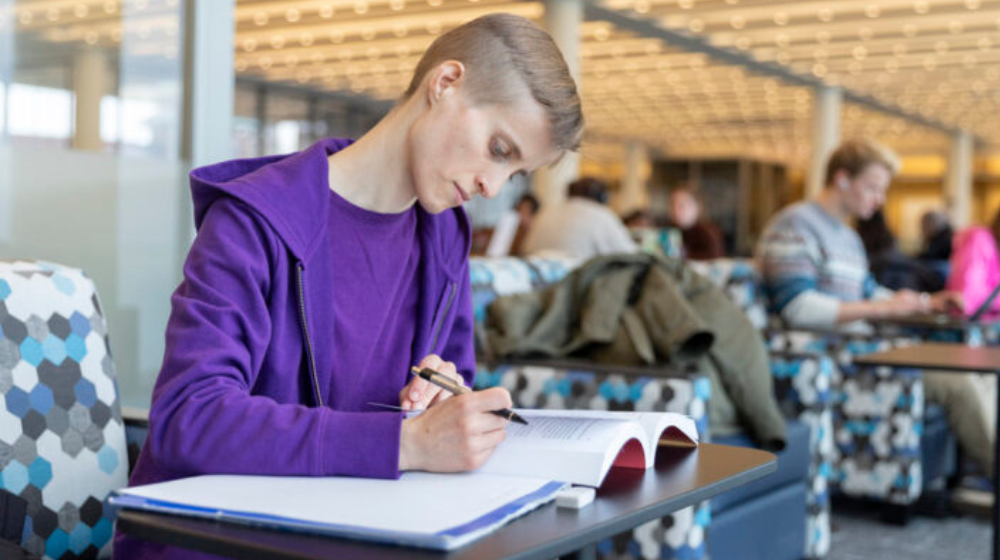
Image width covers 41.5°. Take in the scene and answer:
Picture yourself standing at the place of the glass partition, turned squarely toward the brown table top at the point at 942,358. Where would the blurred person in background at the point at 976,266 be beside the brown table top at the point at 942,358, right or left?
left

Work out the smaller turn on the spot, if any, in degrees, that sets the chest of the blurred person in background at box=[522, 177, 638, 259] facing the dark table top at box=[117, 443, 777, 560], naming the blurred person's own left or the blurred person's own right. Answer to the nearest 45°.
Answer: approximately 180°

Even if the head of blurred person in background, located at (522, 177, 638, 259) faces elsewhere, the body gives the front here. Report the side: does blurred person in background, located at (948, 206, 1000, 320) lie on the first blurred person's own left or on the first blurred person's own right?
on the first blurred person's own right

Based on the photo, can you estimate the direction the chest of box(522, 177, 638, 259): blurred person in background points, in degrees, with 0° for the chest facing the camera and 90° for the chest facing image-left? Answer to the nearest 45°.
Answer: approximately 180°

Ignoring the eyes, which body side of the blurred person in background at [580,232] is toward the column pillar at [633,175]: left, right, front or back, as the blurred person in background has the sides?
front

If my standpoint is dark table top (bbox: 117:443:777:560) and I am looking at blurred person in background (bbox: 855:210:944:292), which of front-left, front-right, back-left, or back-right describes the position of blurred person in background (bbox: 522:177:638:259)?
front-left

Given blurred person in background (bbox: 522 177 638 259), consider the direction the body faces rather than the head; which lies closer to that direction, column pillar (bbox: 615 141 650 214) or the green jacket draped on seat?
the column pillar

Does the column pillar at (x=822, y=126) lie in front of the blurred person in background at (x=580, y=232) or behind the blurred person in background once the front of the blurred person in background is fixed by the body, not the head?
in front

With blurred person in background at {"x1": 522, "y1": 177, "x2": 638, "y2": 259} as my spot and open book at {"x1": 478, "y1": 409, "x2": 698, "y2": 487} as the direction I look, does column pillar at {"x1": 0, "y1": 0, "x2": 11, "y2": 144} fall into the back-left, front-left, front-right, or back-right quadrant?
front-right

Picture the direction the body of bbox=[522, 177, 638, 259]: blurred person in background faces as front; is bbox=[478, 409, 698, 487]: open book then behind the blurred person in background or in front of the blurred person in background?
behind
